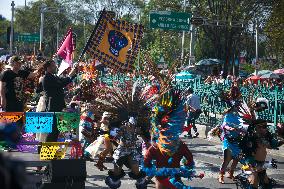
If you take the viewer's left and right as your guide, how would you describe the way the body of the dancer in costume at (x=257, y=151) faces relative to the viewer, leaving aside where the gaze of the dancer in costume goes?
facing the viewer and to the right of the viewer

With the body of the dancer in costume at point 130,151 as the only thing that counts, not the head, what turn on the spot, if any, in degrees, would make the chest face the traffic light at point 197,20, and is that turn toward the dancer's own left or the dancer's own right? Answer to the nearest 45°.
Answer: approximately 180°

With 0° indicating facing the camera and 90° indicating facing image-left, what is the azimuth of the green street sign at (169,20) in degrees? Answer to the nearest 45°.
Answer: approximately 0°

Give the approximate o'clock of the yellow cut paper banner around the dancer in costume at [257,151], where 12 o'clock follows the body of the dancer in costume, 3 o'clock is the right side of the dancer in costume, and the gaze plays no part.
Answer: The yellow cut paper banner is roughly at 4 o'clock from the dancer in costume.

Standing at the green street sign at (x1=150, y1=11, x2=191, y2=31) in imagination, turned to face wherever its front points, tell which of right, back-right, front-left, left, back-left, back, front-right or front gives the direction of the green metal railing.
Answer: front

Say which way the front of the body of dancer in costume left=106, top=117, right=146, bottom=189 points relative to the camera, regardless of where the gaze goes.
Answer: toward the camera

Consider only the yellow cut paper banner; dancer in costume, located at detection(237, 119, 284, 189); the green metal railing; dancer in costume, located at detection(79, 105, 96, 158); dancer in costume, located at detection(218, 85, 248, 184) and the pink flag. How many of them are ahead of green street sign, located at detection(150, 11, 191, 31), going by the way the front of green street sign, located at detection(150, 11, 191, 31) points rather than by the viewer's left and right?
6
